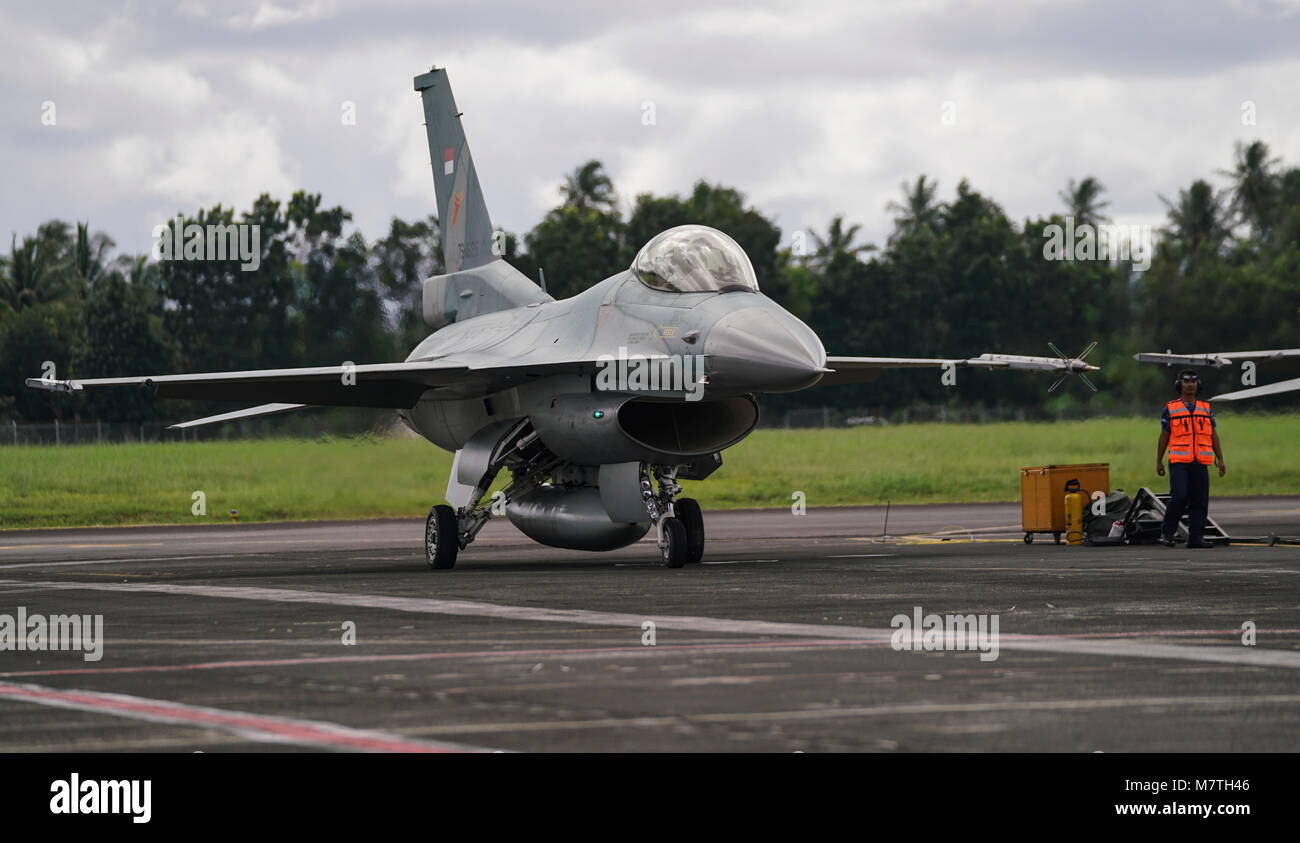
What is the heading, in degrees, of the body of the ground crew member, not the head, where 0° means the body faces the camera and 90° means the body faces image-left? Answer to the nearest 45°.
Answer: approximately 0°

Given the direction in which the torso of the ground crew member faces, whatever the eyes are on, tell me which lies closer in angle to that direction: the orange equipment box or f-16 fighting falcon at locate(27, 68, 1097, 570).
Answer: the f-16 fighting falcon

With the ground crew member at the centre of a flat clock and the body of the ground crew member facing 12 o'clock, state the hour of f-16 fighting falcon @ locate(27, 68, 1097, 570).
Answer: The f-16 fighting falcon is roughly at 2 o'clock from the ground crew member.

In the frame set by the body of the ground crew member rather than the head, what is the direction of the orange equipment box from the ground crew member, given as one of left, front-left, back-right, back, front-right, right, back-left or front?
back-right
